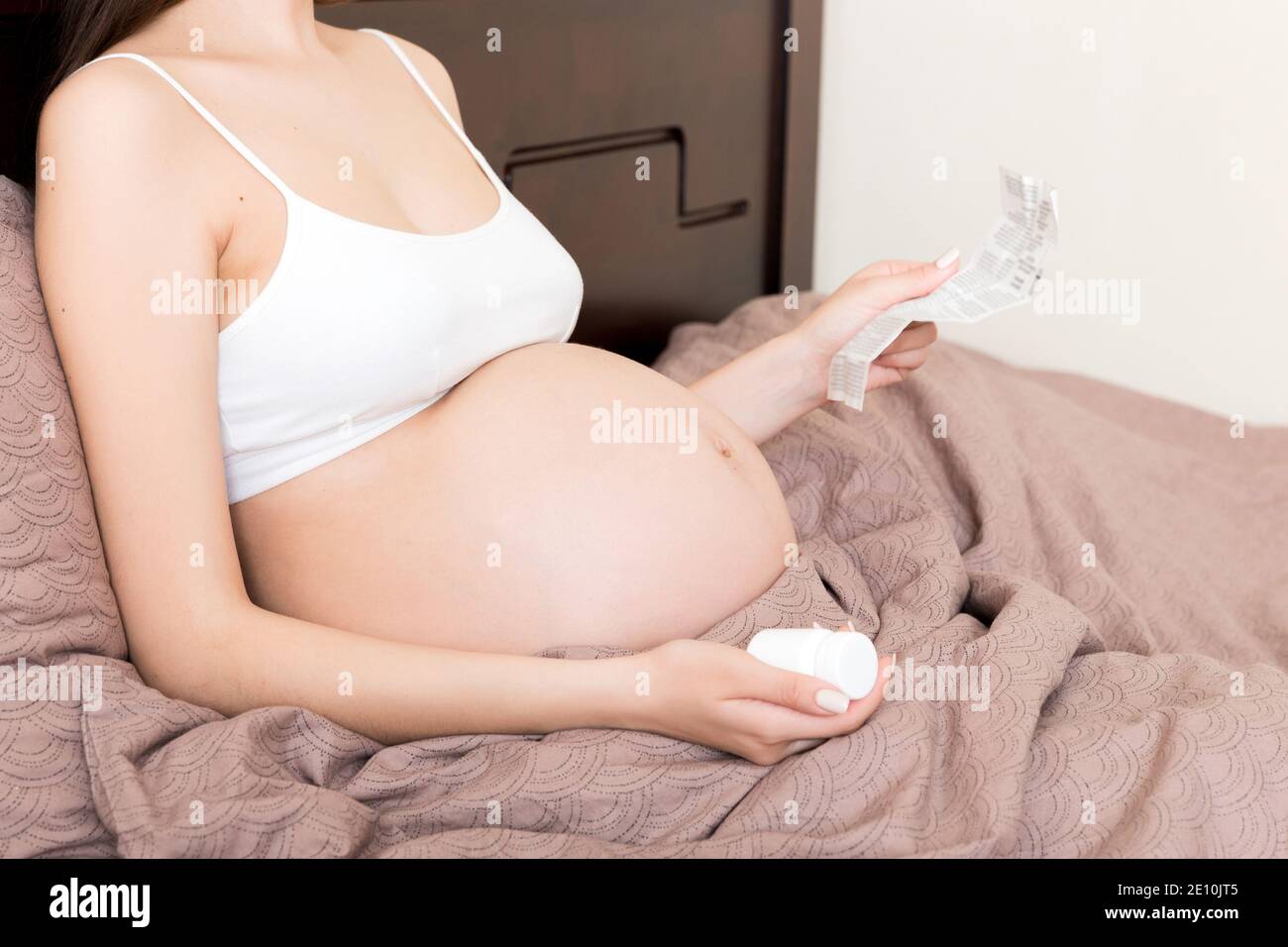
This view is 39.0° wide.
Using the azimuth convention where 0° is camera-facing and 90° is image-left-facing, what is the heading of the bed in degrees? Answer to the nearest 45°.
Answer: approximately 315°

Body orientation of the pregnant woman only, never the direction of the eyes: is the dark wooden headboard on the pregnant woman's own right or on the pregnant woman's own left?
on the pregnant woman's own left

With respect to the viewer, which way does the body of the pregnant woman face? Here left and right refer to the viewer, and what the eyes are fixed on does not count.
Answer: facing the viewer and to the right of the viewer
